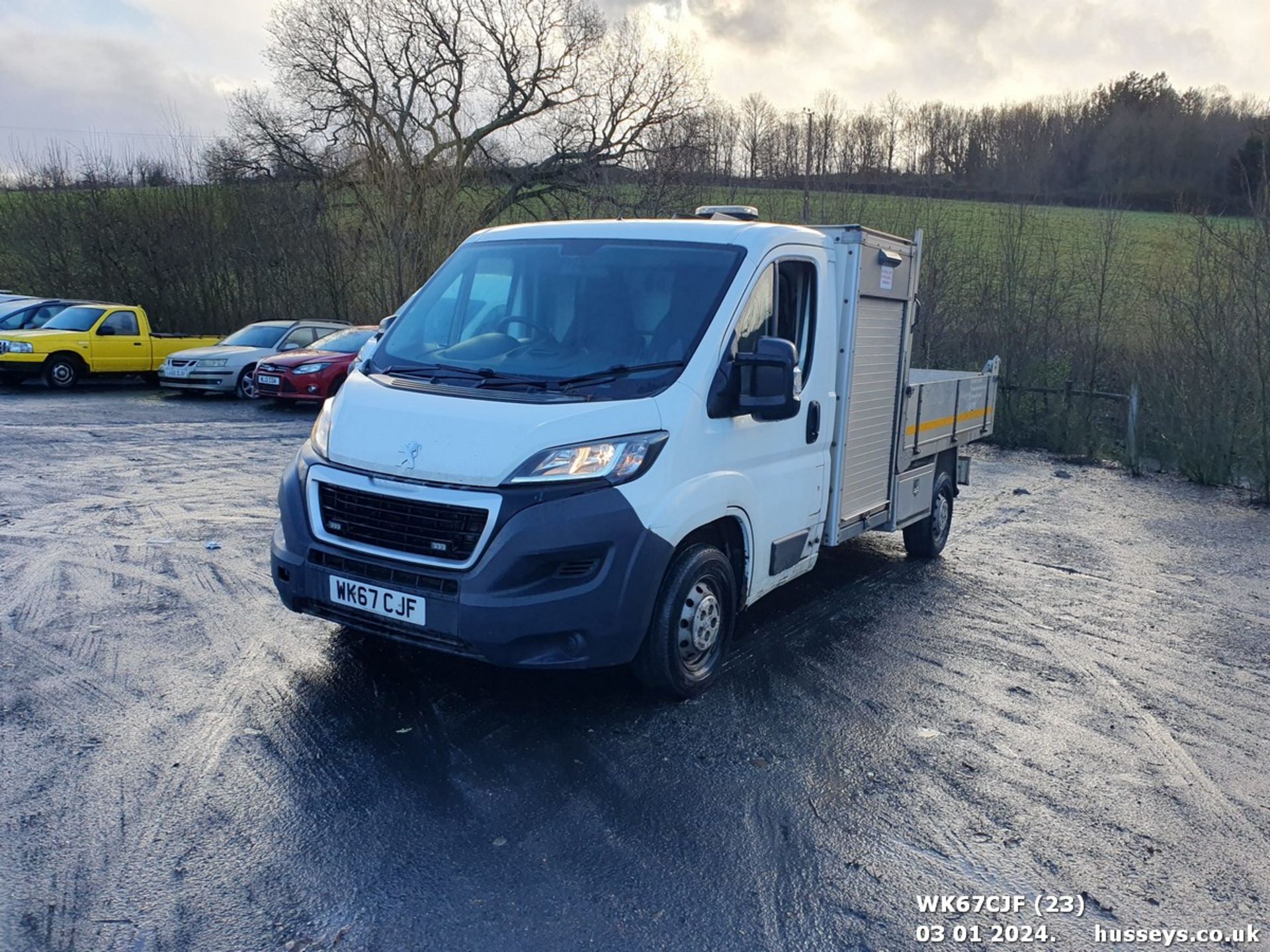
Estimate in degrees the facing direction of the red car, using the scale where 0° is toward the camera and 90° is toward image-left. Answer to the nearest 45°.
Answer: approximately 45°

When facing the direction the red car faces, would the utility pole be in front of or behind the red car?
behind

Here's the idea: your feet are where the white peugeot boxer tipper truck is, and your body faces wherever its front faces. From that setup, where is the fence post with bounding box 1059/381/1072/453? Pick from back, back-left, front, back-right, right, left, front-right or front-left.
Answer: back

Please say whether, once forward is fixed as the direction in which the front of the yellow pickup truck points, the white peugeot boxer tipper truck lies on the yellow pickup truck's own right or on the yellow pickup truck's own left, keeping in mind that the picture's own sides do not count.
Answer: on the yellow pickup truck's own left

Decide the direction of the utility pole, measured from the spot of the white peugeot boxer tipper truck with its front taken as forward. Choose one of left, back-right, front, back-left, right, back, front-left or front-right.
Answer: back-right

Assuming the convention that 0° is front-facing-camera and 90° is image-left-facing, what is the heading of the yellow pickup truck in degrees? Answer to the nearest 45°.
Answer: approximately 45°

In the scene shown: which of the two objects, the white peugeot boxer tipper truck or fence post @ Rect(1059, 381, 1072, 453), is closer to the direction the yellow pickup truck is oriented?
the white peugeot boxer tipper truck

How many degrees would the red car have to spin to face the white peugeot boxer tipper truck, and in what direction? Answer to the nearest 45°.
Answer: approximately 45° to its left
